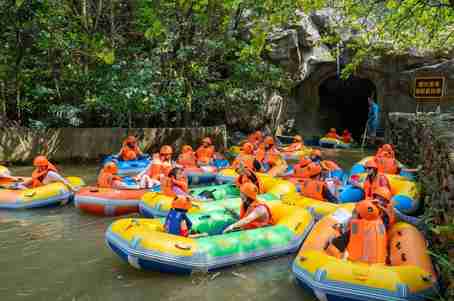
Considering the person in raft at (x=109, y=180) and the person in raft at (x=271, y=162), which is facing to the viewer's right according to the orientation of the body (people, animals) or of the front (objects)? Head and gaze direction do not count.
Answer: the person in raft at (x=109, y=180)

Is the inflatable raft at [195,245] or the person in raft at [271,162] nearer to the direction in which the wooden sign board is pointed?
the inflatable raft

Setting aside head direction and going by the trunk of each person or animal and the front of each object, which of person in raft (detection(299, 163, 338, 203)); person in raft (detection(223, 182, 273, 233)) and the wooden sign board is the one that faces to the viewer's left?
person in raft (detection(223, 182, 273, 233))

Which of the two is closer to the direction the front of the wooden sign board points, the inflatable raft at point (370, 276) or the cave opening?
the inflatable raft

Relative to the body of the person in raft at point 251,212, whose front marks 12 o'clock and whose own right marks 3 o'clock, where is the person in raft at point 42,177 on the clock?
the person in raft at point 42,177 is roughly at 1 o'clock from the person in raft at point 251,212.

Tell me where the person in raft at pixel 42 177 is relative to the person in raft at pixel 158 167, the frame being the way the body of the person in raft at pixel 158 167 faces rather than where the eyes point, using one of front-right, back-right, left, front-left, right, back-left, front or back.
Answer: front-right

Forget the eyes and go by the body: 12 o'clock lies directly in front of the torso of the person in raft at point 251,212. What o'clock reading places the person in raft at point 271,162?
the person in raft at point 271,162 is roughly at 3 o'clock from the person in raft at point 251,212.

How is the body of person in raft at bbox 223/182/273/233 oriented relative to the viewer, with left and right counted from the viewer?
facing to the left of the viewer

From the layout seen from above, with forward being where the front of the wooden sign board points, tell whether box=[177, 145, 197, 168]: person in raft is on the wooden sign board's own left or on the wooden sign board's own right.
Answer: on the wooden sign board's own right

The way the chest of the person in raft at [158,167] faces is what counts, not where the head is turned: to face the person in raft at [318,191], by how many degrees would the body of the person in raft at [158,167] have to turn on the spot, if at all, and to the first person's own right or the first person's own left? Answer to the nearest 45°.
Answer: approximately 90° to the first person's own left
